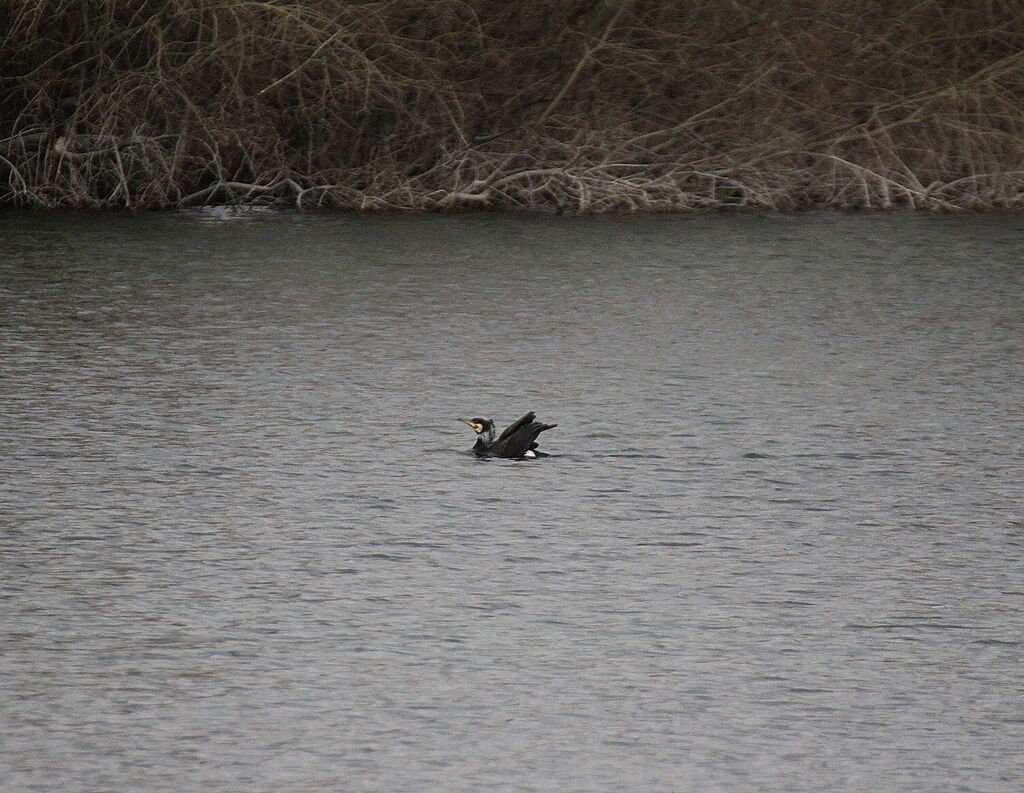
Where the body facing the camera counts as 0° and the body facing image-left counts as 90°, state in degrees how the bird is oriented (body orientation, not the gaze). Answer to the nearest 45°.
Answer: approximately 90°
